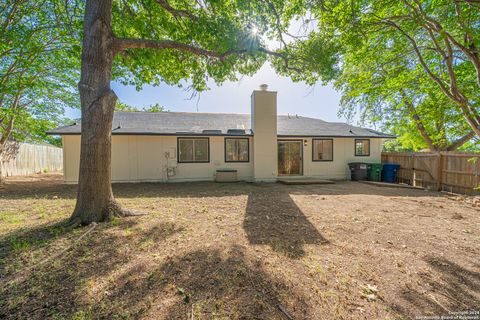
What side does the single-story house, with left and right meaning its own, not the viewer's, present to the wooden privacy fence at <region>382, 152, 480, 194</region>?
right

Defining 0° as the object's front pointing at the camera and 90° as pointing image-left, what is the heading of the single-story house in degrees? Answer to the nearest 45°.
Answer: approximately 180°

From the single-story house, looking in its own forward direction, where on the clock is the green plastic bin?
The green plastic bin is roughly at 3 o'clock from the single-story house.

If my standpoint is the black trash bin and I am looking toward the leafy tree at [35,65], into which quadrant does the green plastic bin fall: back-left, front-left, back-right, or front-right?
back-left
